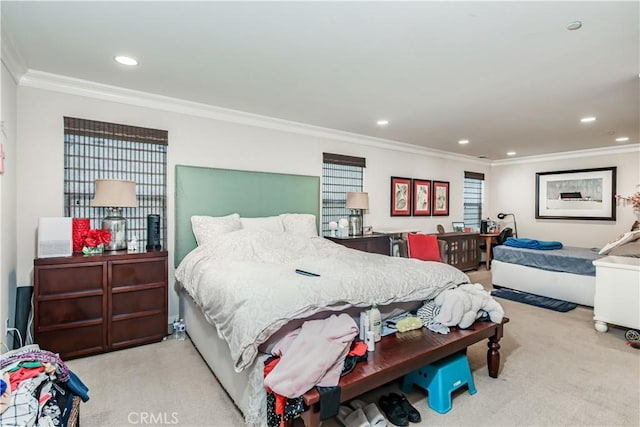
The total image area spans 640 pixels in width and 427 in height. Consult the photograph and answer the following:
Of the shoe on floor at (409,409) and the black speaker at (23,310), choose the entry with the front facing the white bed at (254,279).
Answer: the black speaker

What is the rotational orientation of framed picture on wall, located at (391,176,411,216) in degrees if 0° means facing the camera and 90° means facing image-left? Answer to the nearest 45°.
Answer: approximately 315°

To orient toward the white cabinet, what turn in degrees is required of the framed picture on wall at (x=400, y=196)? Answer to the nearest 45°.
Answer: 0° — it already faces it

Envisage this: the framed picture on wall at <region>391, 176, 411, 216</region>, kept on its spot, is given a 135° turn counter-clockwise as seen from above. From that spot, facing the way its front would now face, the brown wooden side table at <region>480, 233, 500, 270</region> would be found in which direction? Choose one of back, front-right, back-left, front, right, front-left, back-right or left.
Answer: front-right

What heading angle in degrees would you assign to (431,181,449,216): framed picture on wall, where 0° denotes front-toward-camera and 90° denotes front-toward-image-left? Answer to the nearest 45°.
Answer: approximately 315°

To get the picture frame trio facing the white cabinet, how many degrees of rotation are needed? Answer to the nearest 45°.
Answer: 0° — it already faces it

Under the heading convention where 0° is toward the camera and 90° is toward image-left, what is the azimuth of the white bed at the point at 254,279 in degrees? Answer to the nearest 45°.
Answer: approximately 315°
